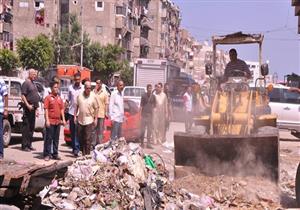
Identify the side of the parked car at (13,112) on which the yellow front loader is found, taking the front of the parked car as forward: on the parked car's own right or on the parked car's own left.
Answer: on the parked car's own left

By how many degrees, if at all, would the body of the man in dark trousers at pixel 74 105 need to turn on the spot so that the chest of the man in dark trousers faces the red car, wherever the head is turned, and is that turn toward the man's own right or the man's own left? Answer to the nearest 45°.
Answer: approximately 90° to the man's own left

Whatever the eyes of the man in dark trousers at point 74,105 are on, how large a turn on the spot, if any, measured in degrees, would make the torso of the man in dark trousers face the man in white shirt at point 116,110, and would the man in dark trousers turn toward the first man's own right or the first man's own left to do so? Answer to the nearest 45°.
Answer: approximately 90° to the first man's own left

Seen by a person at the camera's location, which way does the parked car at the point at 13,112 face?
facing the viewer and to the left of the viewer

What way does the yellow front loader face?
toward the camera

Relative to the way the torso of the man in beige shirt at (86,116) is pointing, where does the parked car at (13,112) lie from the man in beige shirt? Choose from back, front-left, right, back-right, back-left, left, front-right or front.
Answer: back-right

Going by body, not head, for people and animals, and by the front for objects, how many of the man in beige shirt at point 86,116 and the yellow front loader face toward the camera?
2

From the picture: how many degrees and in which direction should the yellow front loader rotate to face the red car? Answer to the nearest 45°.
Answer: approximately 135° to its right
